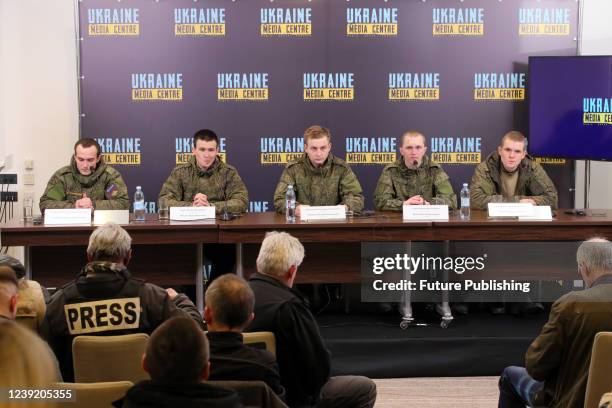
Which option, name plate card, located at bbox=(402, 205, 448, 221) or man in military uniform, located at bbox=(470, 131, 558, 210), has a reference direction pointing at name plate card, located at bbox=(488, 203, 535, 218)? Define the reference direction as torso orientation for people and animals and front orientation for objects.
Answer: the man in military uniform

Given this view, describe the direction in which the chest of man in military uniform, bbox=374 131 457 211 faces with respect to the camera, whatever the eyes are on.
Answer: toward the camera

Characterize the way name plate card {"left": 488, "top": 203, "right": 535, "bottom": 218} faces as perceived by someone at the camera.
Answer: facing the viewer

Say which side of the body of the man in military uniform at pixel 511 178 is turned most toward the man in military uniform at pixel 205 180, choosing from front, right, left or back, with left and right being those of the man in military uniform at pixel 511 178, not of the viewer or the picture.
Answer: right

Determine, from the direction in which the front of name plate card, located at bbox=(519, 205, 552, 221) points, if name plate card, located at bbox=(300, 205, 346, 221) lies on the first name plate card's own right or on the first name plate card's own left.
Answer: on the first name plate card's own right

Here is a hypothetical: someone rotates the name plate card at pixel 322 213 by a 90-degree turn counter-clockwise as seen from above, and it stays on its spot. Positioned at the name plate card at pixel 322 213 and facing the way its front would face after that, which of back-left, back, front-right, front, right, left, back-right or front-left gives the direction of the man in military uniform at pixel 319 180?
left

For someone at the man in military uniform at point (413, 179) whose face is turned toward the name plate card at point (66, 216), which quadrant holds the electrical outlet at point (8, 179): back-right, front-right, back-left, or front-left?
front-right

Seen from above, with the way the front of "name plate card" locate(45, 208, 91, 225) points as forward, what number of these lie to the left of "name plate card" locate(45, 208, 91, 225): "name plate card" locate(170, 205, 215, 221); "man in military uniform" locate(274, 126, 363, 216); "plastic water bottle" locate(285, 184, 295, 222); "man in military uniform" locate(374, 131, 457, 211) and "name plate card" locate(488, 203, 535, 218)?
5

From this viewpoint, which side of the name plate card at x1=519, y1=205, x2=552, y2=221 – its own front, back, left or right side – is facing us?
front

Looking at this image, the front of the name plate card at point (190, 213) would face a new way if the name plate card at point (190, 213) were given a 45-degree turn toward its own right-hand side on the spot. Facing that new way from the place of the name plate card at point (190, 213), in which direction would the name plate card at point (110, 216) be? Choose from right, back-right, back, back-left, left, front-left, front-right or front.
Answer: front-right

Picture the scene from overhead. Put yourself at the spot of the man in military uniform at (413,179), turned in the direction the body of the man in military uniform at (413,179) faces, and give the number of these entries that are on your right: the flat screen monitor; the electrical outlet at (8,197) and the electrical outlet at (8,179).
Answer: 2

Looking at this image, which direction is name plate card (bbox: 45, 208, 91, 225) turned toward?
toward the camera

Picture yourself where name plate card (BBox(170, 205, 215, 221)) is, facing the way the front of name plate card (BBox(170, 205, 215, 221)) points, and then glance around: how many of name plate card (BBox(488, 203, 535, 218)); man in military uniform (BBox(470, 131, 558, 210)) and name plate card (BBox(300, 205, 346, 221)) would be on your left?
3
